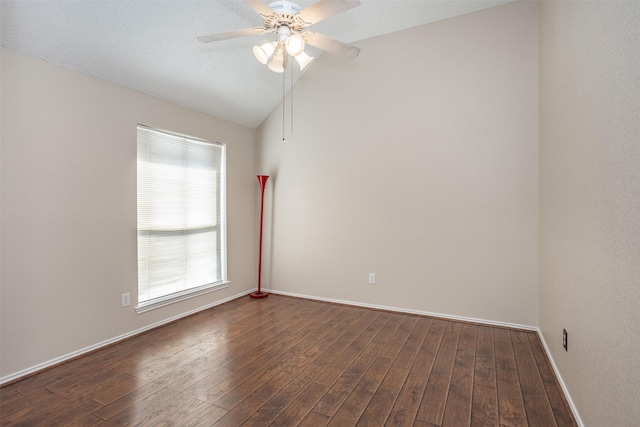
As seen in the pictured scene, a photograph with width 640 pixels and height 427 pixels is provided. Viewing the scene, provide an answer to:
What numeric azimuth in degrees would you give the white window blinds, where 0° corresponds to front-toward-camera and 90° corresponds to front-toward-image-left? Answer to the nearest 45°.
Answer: approximately 315°

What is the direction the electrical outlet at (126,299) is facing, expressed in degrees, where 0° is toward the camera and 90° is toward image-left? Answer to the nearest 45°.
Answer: approximately 315°

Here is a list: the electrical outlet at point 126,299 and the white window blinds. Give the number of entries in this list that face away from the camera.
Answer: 0

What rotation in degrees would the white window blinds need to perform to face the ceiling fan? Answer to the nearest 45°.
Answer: approximately 45° to its right
